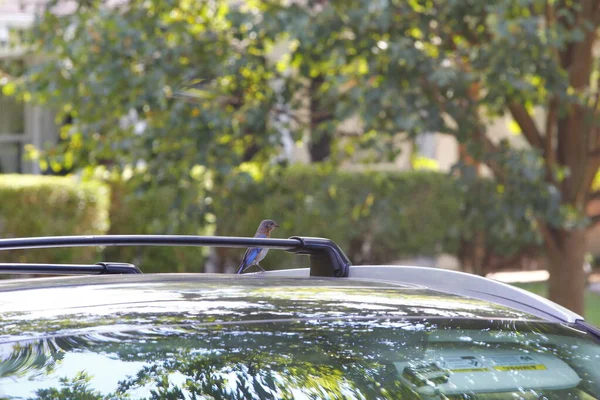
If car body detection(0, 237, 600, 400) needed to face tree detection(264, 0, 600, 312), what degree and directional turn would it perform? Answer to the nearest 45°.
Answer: approximately 135° to its left

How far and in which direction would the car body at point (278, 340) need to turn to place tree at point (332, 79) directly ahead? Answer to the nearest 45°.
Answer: approximately 135° to its left

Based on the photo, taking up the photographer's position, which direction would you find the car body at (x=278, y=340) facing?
facing the viewer and to the right of the viewer

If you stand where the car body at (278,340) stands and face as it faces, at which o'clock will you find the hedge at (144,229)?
The hedge is roughly at 7 o'clock from the car body.

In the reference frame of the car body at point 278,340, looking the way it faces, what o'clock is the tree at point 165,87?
The tree is roughly at 7 o'clock from the car body.
